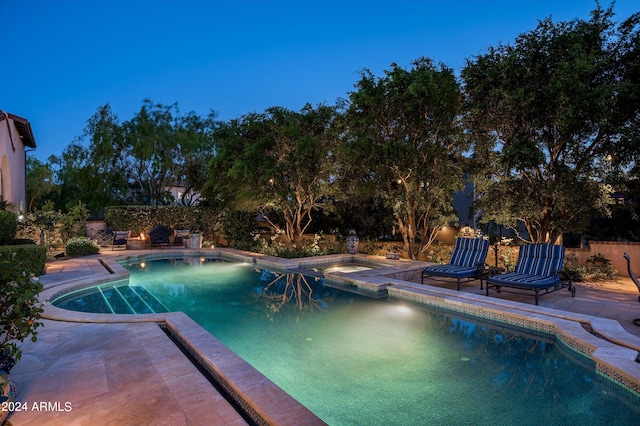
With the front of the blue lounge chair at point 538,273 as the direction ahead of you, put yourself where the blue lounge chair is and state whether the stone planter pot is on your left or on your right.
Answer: on your right

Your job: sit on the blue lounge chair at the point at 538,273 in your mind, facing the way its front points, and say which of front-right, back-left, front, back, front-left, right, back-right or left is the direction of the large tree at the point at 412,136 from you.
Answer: right

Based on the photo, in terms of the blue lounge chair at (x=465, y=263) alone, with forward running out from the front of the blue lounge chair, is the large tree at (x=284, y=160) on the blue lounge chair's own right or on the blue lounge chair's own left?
on the blue lounge chair's own right

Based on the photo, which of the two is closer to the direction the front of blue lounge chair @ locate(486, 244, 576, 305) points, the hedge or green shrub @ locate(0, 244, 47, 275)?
the green shrub

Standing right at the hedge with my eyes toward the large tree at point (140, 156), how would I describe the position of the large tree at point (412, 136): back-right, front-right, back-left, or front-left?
back-right

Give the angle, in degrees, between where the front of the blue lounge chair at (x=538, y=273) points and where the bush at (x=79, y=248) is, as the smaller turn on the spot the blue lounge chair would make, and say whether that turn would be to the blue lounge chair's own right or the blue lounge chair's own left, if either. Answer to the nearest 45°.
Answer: approximately 45° to the blue lounge chair's own right

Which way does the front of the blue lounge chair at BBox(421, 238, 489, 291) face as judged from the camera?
facing the viewer and to the left of the viewer

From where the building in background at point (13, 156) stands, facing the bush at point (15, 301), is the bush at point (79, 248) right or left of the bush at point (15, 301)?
left

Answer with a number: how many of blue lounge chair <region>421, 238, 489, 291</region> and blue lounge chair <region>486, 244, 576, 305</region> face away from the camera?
0

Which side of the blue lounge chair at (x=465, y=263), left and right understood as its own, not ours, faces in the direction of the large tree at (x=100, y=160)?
right
